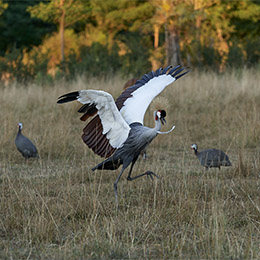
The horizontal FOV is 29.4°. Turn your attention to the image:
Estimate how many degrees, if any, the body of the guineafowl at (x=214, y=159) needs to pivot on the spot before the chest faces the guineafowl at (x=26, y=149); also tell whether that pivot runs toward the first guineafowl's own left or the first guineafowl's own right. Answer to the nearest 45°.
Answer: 0° — it already faces it

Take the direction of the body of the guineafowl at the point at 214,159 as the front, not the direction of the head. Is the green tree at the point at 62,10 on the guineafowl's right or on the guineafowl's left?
on the guineafowl's right

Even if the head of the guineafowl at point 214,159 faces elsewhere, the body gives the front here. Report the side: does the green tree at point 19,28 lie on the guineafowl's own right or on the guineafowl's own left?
on the guineafowl's own right

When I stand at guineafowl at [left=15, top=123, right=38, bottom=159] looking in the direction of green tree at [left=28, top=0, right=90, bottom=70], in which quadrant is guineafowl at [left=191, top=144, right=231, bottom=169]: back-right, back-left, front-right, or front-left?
back-right

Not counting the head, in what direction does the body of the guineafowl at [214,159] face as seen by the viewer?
to the viewer's left
